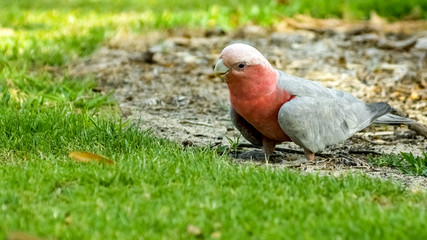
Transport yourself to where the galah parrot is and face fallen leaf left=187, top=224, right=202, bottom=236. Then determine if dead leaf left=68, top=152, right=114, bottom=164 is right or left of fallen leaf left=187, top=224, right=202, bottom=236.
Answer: right

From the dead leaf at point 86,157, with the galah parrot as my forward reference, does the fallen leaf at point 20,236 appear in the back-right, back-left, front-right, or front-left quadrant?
back-right

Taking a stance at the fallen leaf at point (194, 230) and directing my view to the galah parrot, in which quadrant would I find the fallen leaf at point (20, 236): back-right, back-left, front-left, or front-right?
back-left

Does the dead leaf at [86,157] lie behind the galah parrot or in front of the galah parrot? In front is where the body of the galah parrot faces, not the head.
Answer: in front

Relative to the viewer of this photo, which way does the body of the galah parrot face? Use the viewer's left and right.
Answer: facing the viewer and to the left of the viewer

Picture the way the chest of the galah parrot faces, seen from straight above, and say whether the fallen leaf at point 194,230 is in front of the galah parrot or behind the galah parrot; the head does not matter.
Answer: in front

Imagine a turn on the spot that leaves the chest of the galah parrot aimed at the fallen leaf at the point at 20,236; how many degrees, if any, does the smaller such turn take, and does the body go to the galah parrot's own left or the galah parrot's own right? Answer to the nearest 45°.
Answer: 0° — it already faces it

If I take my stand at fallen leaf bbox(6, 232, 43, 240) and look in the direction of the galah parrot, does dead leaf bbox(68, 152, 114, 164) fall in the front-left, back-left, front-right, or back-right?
front-left
